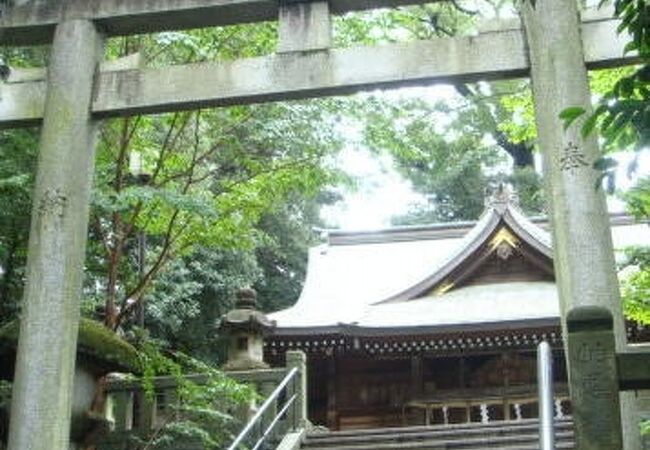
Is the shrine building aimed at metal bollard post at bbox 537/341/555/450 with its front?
yes

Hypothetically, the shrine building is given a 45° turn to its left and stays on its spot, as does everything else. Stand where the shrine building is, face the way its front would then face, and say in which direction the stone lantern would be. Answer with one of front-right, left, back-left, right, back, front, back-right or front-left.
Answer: right

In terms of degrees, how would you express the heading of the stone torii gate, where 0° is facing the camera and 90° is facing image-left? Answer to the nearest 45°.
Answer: approximately 0°

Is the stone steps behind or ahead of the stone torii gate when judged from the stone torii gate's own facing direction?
behind

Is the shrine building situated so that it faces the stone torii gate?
yes

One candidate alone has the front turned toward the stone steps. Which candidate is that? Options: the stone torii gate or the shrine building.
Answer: the shrine building

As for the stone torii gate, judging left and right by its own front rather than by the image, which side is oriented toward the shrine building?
back

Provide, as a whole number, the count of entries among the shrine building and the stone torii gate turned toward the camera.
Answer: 2

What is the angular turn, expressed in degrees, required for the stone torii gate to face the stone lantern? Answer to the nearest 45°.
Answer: approximately 180°

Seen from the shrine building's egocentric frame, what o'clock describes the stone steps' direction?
The stone steps is roughly at 12 o'clock from the shrine building.
